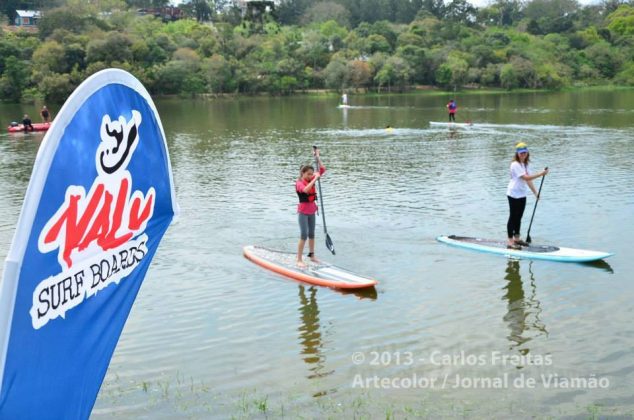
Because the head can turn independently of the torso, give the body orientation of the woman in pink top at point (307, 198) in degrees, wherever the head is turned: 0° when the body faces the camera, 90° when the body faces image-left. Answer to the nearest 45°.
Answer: approximately 315°

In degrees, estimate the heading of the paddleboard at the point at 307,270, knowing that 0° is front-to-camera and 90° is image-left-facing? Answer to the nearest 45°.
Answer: approximately 315°

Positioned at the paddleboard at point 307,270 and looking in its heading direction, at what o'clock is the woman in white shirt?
The woman in white shirt is roughly at 10 o'clock from the paddleboard.

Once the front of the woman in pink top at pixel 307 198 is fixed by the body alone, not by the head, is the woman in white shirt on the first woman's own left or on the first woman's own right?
on the first woman's own left

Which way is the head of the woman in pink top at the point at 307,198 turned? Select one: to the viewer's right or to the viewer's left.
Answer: to the viewer's right
